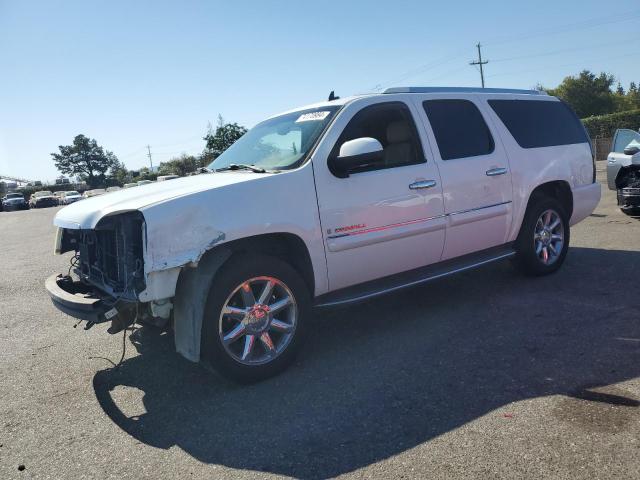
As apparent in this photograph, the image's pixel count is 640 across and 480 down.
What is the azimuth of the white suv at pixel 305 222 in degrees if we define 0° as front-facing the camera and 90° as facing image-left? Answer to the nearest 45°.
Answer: approximately 45°

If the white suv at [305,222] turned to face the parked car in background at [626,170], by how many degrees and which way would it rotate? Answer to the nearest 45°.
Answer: approximately 180°

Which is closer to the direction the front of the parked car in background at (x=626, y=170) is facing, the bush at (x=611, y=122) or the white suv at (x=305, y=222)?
the white suv

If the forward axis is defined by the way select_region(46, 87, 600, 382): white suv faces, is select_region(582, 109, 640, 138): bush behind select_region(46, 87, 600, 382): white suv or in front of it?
behind

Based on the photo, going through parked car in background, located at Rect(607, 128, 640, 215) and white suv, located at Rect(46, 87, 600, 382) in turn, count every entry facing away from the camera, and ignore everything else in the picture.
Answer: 0

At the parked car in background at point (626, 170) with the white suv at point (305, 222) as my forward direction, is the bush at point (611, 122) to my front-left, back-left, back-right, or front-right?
back-right

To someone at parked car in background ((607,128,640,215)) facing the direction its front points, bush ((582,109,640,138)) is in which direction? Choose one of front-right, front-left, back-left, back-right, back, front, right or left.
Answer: back-left
